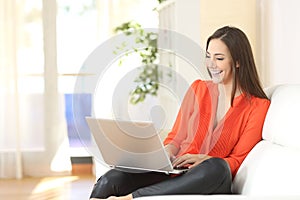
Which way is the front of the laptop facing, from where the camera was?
facing away from the viewer and to the right of the viewer

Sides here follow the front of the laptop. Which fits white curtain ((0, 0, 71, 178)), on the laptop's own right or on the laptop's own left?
on the laptop's own left

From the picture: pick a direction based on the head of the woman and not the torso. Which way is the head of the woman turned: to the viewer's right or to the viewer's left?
to the viewer's left

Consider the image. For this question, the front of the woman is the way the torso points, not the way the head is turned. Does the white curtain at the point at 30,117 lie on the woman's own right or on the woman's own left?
on the woman's own right

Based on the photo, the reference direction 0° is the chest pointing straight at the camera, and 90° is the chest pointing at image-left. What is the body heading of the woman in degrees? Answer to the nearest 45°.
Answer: approximately 45°
